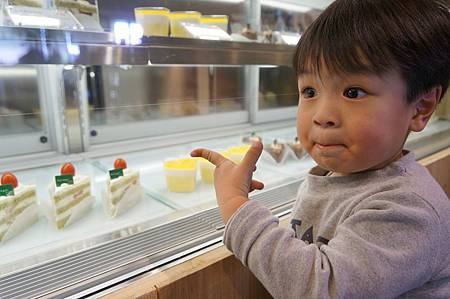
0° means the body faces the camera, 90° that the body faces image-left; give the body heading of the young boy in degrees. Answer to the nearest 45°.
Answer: approximately 45°

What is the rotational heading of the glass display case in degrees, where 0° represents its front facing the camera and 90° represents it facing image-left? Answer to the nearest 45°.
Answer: approximately 315°

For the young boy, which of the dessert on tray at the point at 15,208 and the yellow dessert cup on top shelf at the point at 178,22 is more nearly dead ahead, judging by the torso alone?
the dessert on tray

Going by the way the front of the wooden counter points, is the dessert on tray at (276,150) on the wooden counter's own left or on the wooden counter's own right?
on the wooden counter's own left

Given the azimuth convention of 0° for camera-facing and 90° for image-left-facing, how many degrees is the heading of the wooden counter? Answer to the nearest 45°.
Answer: approximately 315°
